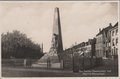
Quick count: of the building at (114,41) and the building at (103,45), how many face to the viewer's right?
0

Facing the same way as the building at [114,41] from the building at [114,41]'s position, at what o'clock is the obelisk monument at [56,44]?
The obelisk monument is roughly at 1 o'clock from the building.

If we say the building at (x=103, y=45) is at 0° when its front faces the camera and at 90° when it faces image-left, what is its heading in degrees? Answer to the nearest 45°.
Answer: approximately 45°

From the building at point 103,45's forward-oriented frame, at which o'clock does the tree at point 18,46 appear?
The tree is roughly at 1 o'clock from the building.

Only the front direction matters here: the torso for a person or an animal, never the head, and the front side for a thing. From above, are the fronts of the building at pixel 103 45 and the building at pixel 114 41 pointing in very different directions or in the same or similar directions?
same or similar directions

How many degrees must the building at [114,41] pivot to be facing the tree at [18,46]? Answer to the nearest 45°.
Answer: approximately 45° to its right
